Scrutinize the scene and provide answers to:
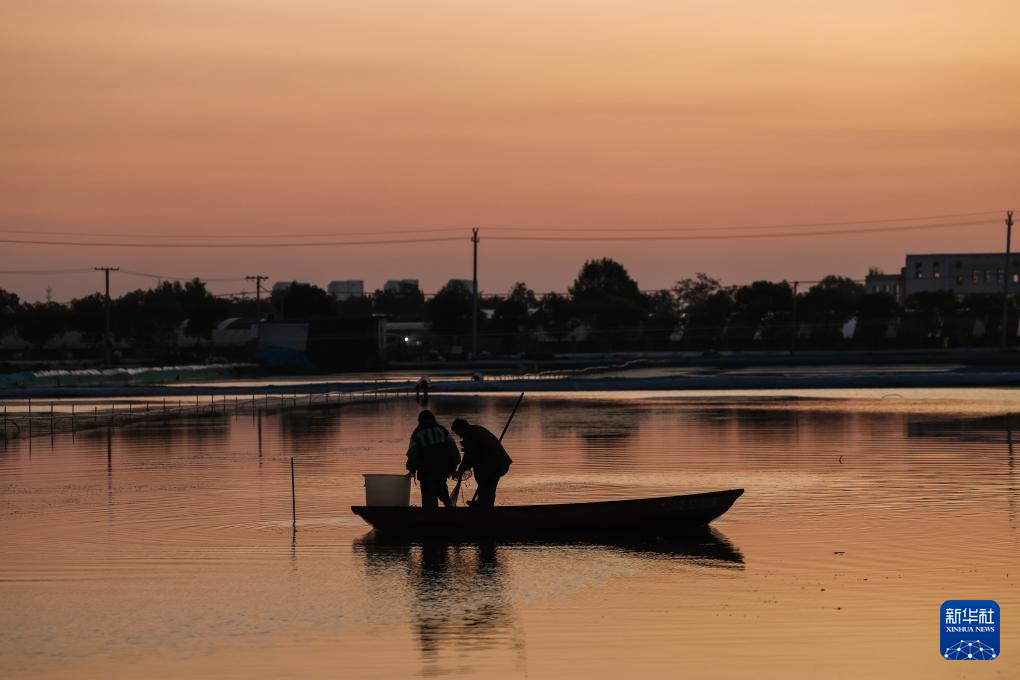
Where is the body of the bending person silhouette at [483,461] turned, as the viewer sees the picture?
to the viewer's left

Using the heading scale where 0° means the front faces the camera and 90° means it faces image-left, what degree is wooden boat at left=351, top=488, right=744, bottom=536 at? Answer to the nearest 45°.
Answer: approximately 270°

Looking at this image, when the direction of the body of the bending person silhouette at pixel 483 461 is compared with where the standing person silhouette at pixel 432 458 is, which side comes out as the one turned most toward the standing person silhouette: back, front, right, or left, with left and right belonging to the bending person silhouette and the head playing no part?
front
